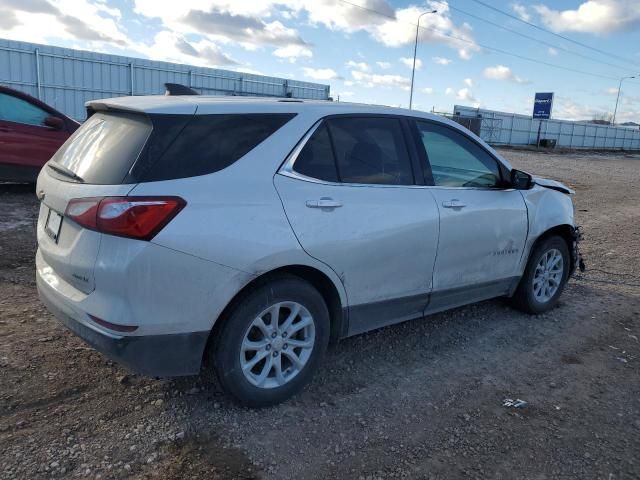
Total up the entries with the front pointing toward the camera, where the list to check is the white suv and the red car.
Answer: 0

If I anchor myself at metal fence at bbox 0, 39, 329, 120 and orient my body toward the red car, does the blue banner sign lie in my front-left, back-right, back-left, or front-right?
back-left

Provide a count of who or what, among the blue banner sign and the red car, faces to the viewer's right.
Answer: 1

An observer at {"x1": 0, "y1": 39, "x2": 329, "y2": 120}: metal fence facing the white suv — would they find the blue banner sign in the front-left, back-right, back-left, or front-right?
back-left

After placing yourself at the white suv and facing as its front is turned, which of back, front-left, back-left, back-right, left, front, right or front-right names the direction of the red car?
left

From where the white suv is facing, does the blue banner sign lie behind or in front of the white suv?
in front

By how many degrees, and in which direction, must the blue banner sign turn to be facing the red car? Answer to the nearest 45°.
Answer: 0° — it already faces it

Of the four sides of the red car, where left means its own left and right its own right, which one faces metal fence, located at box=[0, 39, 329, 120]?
left

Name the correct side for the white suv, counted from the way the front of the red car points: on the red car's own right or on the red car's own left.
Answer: on the red car's own right

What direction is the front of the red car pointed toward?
to the viewer's right

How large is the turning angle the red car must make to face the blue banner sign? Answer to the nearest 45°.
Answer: approximately 45° to its left
